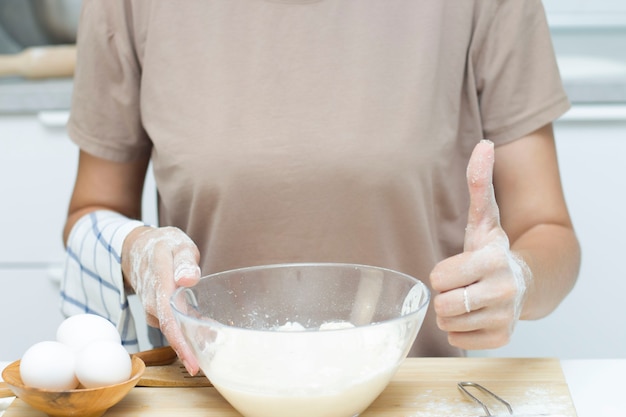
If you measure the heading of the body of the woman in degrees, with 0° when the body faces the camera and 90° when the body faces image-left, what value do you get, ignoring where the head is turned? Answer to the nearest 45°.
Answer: approximately 0°
